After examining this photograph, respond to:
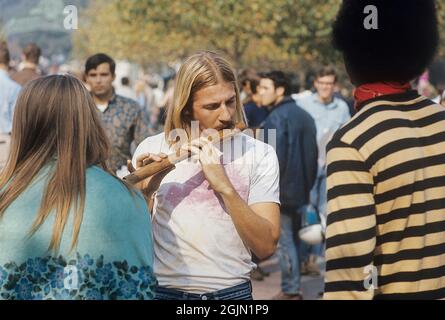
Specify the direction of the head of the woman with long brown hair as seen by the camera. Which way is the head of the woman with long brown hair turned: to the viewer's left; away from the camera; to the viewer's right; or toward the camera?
away from the camera

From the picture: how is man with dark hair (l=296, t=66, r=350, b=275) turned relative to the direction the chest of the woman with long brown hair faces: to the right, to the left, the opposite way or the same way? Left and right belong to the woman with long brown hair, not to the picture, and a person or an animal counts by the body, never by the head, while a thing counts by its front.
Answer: the opposite way

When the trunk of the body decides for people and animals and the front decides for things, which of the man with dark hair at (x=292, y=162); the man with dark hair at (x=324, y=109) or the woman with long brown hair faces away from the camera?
the woman with long brown hair

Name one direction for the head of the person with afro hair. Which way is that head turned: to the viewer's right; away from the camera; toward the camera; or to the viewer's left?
away from the camera

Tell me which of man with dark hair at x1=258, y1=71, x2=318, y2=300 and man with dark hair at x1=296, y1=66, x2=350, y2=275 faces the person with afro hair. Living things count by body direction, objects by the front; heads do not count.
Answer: man with dark hair at x1=296, y1=66, x2=350, y2=275

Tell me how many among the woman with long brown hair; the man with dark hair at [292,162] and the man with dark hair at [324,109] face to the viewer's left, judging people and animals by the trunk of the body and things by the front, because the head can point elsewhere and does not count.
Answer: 1

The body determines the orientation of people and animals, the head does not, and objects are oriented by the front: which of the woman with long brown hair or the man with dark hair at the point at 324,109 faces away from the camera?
the woman with long brown hair

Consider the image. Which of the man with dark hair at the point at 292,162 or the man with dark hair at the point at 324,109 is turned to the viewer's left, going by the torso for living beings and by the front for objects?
the man with dark hair at the point at 292,162

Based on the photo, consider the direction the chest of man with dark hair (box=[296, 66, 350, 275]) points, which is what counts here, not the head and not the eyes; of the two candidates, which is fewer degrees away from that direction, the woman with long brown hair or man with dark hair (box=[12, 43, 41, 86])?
the woman with long brown hair

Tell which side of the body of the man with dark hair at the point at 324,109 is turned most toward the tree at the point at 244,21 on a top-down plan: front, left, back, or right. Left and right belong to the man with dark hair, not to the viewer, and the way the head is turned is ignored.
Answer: back

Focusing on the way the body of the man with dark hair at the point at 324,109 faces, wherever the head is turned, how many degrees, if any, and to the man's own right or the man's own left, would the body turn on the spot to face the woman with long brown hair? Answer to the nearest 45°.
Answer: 0° — they already face them

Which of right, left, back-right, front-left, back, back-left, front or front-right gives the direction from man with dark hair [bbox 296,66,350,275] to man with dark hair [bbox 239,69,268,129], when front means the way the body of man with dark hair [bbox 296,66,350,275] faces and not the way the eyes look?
right

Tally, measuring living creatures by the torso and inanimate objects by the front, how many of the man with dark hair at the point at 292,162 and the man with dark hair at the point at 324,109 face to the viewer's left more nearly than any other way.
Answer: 1

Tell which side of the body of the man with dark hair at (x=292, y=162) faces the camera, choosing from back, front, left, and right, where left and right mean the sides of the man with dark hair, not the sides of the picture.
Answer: left

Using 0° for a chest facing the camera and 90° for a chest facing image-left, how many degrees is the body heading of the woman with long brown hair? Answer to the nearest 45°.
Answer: approximately 180°
